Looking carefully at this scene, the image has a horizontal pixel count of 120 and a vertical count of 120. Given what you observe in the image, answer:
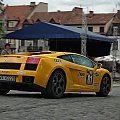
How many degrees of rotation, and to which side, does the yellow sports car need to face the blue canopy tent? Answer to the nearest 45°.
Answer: approximately 45° to its left

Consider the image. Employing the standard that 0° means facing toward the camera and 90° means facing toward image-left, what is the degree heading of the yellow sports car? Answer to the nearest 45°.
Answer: approximately 225°
